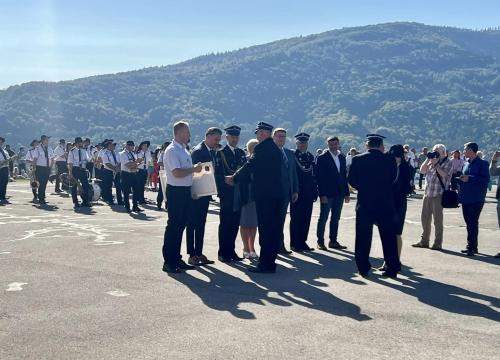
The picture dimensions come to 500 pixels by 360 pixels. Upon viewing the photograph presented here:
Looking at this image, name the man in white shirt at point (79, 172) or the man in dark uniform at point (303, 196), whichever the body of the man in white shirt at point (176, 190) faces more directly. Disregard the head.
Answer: the man in dark uniform

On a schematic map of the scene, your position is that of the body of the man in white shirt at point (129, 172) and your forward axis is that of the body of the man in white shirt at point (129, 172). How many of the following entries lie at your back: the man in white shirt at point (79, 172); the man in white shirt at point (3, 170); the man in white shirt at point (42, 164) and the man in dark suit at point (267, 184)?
3

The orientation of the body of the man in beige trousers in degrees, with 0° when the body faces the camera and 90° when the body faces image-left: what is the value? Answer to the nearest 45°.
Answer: approximately 45°

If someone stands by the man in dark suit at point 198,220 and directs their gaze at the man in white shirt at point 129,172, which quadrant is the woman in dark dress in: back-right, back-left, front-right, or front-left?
back-right

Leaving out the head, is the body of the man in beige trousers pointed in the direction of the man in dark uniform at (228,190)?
yes

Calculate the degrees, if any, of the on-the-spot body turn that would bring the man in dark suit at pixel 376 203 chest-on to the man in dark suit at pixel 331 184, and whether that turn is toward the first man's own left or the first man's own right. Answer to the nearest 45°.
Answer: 0° — they already face them

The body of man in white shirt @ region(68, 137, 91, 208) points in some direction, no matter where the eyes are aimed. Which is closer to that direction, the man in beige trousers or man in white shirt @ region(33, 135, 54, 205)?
the man in beige trousers

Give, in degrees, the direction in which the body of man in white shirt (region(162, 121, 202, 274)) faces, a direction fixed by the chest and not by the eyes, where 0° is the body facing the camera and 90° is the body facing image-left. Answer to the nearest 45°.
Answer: approximately 270°

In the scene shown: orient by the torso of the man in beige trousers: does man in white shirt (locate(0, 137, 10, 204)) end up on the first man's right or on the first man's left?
on the first man's right

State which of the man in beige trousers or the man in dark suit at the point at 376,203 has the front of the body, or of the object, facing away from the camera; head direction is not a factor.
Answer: the man in dark suit

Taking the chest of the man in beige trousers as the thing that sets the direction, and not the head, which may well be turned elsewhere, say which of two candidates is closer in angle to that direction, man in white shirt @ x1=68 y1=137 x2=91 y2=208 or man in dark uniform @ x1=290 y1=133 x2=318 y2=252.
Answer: the man in dark uniform

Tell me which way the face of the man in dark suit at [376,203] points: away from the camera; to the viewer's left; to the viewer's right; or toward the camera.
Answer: away from the camera
